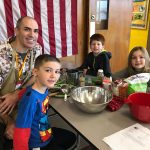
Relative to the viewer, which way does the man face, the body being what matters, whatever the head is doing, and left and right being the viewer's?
facing the viewer and to the right of the viewer

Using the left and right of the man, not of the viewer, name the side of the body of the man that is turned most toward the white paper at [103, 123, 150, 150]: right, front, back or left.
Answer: front

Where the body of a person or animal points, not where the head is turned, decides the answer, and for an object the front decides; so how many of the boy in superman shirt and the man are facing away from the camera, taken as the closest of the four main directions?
0

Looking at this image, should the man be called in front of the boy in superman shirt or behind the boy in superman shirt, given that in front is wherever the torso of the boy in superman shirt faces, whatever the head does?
behind

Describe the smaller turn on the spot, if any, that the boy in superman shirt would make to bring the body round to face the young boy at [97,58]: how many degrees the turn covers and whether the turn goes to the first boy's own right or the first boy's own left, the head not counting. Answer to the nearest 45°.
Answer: approximately 90° to the first boy's own left

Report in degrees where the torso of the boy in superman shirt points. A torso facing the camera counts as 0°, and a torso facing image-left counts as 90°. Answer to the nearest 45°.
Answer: approximately 315°

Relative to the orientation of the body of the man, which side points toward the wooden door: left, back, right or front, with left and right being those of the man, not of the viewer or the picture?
left

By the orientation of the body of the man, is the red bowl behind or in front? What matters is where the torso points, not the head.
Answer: in front

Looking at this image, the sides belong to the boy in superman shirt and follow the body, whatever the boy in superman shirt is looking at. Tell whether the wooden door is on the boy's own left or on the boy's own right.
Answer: on the boy's own left
